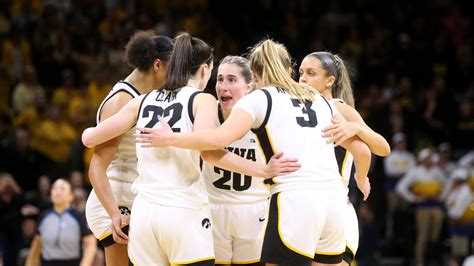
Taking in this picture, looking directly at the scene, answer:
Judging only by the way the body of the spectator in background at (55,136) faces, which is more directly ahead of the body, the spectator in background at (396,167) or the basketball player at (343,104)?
the basketball player

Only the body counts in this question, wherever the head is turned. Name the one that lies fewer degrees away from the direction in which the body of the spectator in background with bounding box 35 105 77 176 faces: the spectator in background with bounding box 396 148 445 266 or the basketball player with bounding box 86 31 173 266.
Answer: the basketball player

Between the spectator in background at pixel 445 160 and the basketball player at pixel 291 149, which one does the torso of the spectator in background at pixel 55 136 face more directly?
the basketball player

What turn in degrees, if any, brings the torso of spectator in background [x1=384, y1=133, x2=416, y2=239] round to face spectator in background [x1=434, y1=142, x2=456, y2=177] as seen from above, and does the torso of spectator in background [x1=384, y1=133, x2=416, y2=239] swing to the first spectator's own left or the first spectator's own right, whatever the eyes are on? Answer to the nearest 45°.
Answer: approximately 135° to the first spectator's own left

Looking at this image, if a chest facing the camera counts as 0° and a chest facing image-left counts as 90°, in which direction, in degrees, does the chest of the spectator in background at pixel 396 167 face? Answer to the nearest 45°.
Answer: approximately 0°

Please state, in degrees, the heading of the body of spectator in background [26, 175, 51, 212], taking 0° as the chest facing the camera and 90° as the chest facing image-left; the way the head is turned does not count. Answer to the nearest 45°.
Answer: approximately 0°

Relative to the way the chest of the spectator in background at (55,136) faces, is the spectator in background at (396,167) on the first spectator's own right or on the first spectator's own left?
on the first spectator's own left

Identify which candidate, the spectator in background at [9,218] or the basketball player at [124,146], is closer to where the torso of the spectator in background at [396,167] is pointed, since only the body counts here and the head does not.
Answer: the basketball player
